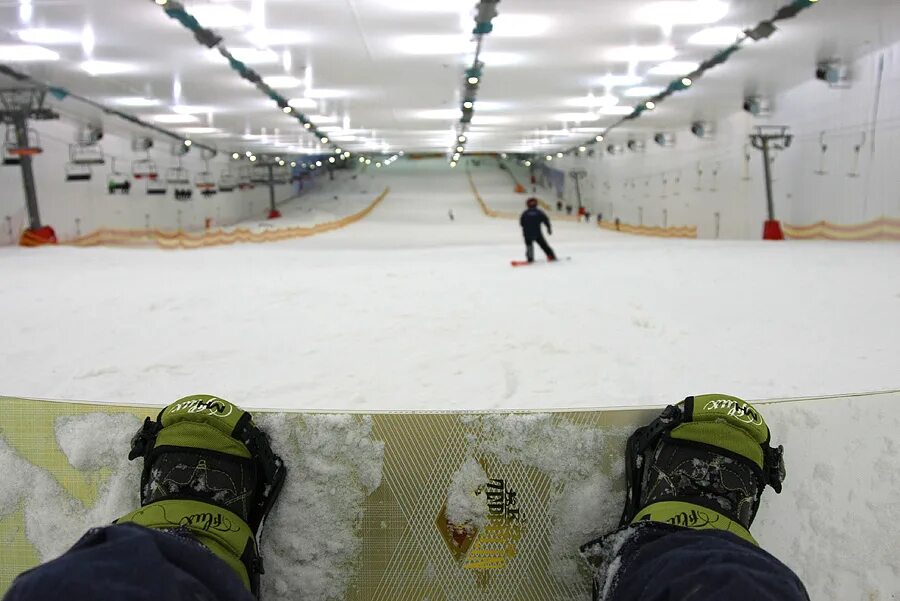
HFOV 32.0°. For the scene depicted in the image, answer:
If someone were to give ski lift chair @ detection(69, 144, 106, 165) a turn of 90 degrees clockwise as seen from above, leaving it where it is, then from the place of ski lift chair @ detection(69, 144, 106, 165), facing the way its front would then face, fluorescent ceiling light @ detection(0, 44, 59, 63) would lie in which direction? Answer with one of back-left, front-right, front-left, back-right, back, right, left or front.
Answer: left

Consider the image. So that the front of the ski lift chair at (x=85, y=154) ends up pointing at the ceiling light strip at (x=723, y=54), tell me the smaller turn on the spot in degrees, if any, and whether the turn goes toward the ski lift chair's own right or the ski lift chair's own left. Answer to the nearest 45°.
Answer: approximately 45° to the ski lift chair's own left

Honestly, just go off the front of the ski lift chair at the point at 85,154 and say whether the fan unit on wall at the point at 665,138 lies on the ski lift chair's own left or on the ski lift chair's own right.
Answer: on the ski lift chair's own left

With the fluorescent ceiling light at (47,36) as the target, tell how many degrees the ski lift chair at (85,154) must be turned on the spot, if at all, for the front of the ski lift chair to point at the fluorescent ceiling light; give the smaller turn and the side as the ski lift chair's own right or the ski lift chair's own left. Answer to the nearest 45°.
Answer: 0° — it already faces it

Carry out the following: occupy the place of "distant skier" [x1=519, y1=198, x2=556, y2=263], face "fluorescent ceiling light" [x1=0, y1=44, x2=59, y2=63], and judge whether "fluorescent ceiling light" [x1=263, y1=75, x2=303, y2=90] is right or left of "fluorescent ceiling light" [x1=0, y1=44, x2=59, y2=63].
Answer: right

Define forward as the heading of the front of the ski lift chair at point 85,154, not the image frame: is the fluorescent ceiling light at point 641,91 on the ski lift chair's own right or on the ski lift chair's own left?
on the ski lift chair's own left

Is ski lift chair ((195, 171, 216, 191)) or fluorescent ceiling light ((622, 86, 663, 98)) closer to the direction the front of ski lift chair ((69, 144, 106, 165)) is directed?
the fluorescent ceiling light

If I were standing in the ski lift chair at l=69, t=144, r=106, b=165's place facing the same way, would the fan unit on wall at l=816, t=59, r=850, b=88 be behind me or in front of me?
in front

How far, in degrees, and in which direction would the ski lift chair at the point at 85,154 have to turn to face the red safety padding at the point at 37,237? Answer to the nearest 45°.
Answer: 0° — it already faces it

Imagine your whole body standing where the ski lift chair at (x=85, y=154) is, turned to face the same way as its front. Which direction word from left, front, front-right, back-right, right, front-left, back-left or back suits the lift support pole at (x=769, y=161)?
front-left

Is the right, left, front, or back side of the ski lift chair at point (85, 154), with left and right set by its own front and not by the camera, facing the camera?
front

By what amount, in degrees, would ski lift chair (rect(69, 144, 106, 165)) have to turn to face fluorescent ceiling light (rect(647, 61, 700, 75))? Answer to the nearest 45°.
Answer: approximately 45° to its left
